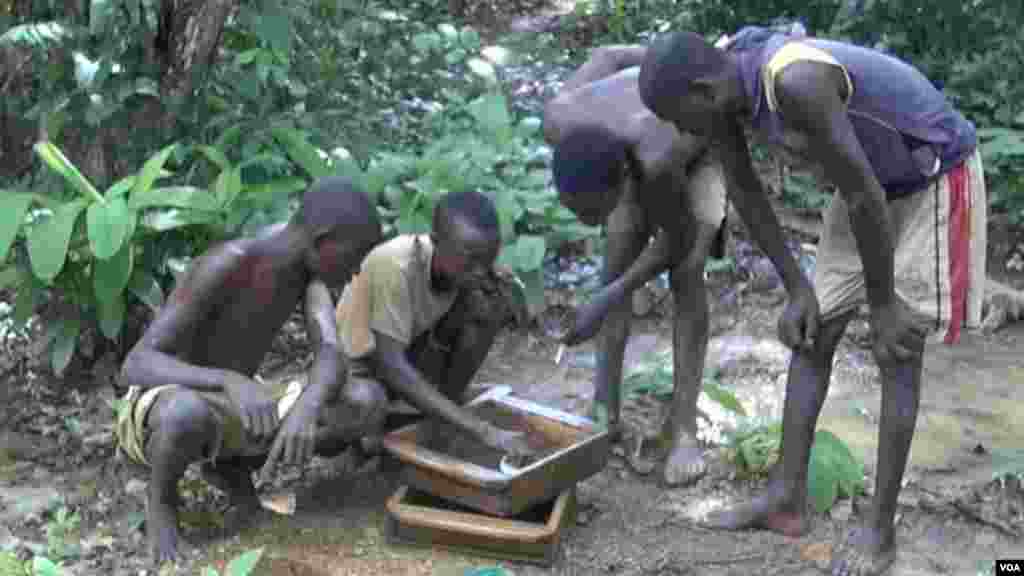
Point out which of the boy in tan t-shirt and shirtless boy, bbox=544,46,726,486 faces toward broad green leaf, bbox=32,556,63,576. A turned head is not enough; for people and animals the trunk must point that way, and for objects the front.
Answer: the shirtless boy

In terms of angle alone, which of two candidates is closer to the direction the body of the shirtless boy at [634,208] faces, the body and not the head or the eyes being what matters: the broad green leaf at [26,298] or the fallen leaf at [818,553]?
the broad green leaf

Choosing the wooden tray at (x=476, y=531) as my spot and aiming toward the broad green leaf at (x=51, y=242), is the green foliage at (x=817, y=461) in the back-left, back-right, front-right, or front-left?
back-right

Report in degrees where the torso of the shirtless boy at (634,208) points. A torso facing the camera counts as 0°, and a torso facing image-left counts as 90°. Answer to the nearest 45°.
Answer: approximately 45°

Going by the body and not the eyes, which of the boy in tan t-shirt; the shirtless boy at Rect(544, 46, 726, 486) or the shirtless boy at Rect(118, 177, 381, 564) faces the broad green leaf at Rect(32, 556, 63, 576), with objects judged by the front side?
the shirtless boy at Rect(544, 46, 726, 486)

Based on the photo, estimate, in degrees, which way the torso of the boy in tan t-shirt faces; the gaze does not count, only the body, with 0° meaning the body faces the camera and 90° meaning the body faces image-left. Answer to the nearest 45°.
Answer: approximately 315°

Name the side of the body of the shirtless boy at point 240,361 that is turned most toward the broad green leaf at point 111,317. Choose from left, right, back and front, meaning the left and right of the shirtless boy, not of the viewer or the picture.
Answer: back

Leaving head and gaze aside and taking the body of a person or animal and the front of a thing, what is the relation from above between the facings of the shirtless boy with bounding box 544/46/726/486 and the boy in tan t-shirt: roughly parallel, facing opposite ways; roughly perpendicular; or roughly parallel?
roughly perpendicular
